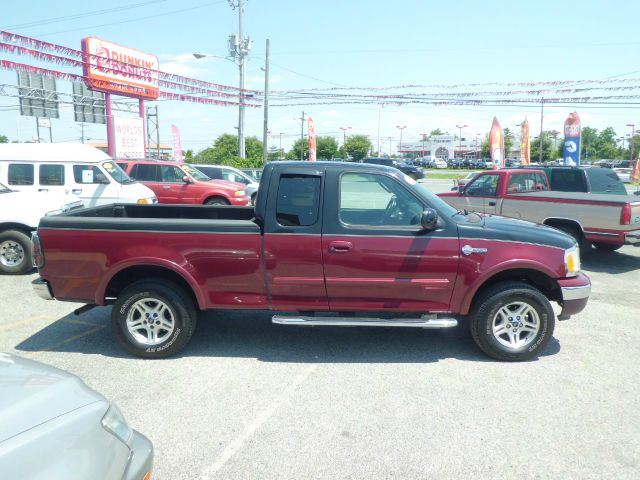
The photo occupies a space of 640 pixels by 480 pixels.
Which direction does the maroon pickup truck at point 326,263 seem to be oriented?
to the viewer's right

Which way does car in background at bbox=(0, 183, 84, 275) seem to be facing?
to the viewer's right

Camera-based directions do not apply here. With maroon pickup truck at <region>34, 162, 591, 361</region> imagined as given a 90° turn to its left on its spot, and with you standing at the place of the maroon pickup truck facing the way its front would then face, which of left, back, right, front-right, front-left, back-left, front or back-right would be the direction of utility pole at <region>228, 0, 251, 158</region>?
front

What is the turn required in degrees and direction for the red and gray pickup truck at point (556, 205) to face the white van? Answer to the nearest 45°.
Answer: approximately 45° to its left

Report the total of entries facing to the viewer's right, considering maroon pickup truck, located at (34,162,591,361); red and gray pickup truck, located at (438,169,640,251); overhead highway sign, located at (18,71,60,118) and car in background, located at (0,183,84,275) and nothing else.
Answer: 2

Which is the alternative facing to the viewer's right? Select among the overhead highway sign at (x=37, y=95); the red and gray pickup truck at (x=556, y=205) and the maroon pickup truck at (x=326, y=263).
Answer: the maroon pickup truck

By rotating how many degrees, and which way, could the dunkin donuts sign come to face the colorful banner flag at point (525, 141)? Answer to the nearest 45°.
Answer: approximately 45° to its left

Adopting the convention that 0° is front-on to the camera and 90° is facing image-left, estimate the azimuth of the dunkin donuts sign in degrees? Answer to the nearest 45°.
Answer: approximately 315°

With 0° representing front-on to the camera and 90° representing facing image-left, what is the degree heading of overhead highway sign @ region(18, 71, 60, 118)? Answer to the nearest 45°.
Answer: approximately 135°

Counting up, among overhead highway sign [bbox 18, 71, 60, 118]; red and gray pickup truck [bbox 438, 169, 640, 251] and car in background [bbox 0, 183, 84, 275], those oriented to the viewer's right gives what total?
1

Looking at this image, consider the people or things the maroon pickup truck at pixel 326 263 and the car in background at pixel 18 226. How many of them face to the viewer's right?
2

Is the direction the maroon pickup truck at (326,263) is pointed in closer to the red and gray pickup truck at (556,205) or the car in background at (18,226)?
the red and gray pickup truck

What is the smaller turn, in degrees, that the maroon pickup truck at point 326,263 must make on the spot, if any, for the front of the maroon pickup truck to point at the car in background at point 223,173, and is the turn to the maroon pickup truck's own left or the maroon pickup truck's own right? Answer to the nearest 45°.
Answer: approximately 90° to the maroon pickup truck's own left

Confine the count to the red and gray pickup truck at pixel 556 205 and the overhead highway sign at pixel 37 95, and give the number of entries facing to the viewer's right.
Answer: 0

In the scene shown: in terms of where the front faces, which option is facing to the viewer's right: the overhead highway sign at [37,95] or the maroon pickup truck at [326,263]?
the maroon pickup truck

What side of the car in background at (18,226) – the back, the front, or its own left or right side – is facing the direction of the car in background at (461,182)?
front
